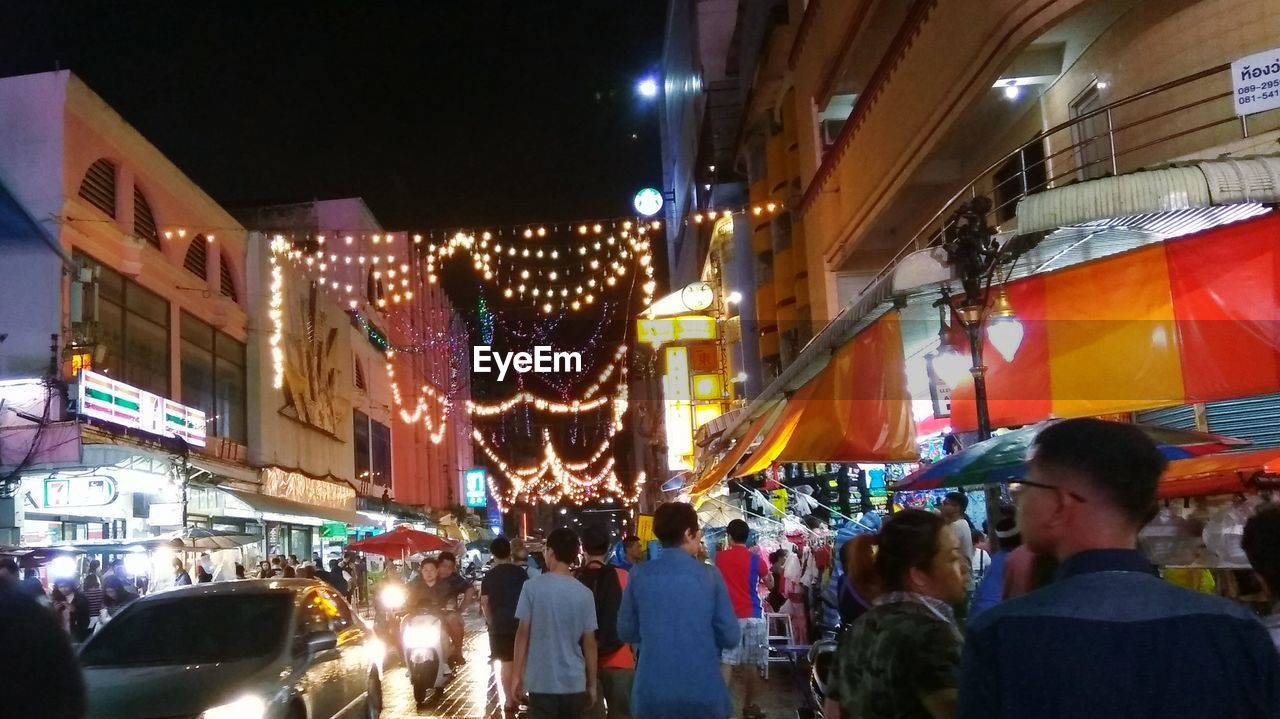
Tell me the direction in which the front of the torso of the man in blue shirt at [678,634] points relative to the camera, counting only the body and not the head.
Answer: away from the camera

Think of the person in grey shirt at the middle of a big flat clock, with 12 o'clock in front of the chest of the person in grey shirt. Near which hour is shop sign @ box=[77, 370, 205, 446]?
The shop sign is roughly at 11 o'clock from the person in grey shirt.

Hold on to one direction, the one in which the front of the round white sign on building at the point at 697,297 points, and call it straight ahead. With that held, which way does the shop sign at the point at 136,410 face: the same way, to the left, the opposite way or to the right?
to the left

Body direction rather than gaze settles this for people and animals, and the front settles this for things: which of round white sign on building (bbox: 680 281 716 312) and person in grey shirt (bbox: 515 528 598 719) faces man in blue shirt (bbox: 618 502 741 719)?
the round white sign on building

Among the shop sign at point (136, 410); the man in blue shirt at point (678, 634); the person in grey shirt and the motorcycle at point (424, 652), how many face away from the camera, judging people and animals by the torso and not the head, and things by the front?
2

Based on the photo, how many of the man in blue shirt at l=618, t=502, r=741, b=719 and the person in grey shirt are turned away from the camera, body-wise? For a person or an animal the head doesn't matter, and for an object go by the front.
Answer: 2
